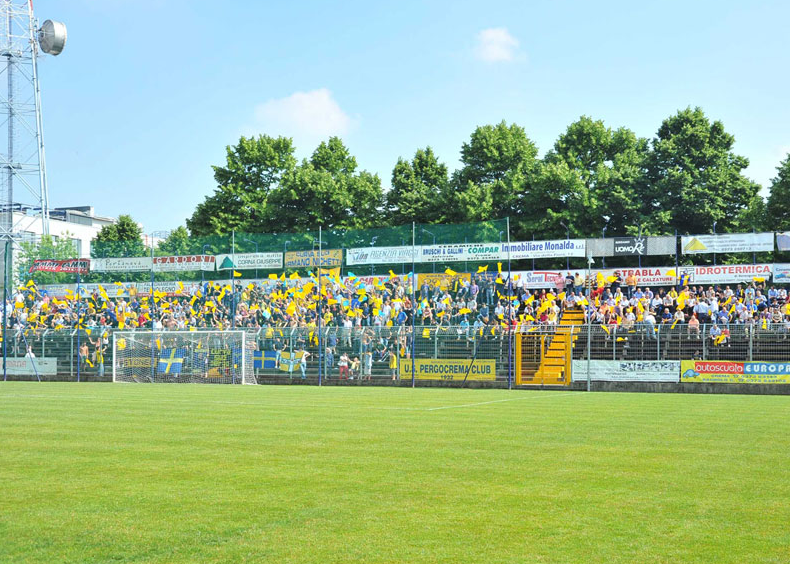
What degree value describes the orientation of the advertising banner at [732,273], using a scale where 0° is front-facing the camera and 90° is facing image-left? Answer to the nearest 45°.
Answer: approximately 0°

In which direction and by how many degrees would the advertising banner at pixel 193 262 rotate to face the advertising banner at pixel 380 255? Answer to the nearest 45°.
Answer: approximately 45° to its left

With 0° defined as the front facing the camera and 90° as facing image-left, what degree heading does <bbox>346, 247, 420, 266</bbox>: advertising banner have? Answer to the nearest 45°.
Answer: approximately 0°

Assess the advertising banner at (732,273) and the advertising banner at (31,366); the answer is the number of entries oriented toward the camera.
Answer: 2

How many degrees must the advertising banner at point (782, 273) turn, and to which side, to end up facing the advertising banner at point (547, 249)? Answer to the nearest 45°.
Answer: approximately 90° to its right

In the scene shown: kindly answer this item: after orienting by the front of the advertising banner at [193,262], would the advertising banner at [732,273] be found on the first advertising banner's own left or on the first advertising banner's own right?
on the first advertising banner's own left

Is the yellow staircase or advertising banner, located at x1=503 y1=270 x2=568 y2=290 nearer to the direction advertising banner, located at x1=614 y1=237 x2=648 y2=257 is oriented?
the yellow staircase

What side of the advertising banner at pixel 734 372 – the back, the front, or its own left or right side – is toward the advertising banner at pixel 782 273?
back
